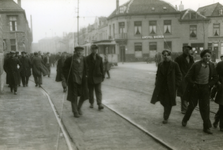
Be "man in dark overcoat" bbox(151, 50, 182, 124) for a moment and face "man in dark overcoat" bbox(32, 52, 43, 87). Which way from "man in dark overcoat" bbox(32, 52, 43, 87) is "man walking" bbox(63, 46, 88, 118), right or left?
left

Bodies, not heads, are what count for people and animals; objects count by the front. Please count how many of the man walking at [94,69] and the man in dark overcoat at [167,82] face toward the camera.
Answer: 2

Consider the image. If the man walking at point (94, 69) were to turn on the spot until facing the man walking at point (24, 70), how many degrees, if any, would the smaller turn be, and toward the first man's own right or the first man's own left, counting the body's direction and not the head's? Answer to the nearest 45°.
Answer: approximately 135° to the first man's own right

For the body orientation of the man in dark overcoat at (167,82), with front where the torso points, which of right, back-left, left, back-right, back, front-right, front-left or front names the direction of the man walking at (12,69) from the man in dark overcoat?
back-right

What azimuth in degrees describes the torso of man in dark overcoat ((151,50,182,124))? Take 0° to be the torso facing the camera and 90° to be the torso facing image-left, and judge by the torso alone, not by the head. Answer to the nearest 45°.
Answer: approximately 0°

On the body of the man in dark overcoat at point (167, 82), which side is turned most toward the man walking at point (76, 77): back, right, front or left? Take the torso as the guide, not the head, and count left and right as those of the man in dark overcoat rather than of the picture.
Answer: right

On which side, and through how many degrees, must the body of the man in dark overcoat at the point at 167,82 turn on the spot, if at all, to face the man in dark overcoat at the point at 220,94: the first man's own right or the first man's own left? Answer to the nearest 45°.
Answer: approximately 45° to the first man's own left

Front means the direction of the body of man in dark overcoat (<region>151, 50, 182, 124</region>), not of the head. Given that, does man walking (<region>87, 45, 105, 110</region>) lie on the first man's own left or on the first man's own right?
on the first man's own right

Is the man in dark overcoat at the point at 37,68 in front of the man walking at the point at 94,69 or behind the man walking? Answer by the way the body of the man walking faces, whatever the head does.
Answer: behind
